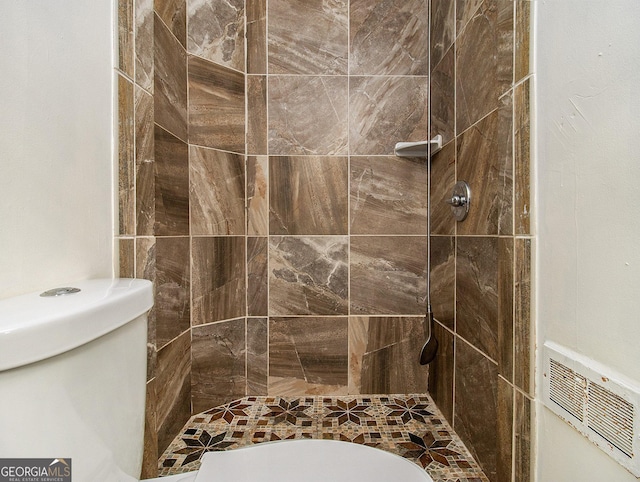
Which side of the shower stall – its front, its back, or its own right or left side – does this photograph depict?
front

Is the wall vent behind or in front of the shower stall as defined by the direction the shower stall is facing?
in front
